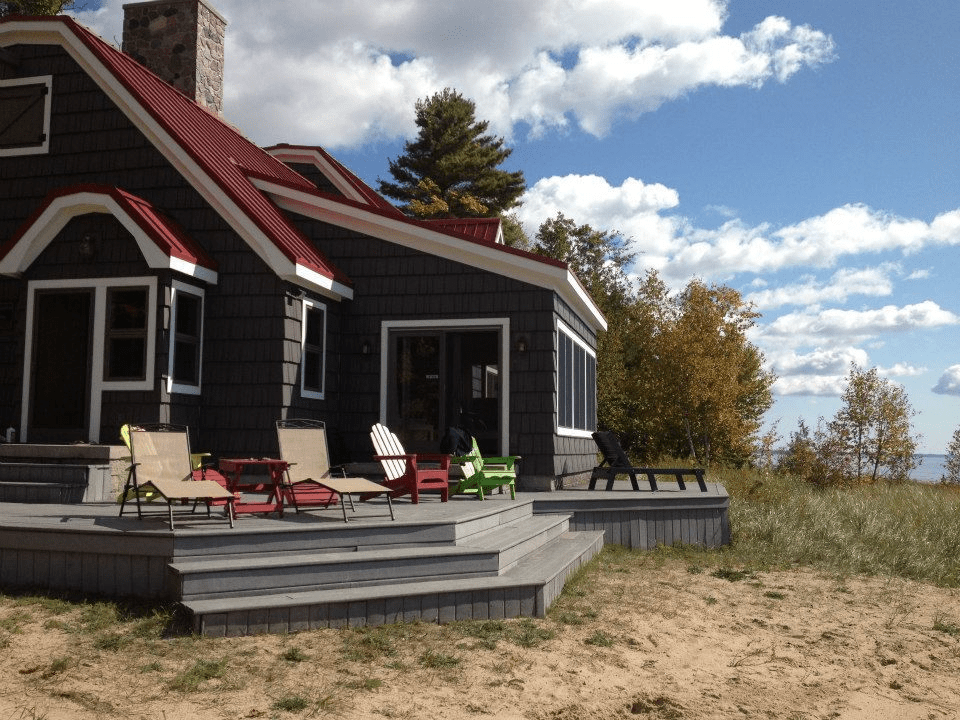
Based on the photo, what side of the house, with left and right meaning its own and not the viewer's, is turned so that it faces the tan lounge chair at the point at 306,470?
front

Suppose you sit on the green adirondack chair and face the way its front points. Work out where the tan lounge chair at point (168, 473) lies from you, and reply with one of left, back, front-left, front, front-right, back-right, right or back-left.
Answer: back-right

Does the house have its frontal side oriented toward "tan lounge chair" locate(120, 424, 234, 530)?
yes

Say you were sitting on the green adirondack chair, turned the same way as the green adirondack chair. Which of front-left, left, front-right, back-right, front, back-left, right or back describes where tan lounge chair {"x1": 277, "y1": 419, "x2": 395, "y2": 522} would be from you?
back-right

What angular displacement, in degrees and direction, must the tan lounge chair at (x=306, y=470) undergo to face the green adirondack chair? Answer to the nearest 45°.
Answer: approximately 90° to its left

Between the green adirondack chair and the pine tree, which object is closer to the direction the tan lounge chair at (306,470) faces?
the green adirondack chair

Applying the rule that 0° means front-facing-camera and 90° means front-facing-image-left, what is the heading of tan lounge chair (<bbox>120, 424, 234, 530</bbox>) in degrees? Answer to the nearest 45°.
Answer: approximately 315°

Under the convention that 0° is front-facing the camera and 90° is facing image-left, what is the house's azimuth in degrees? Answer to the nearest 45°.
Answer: approximately 0°

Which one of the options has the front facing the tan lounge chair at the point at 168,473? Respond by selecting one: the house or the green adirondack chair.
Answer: the house
